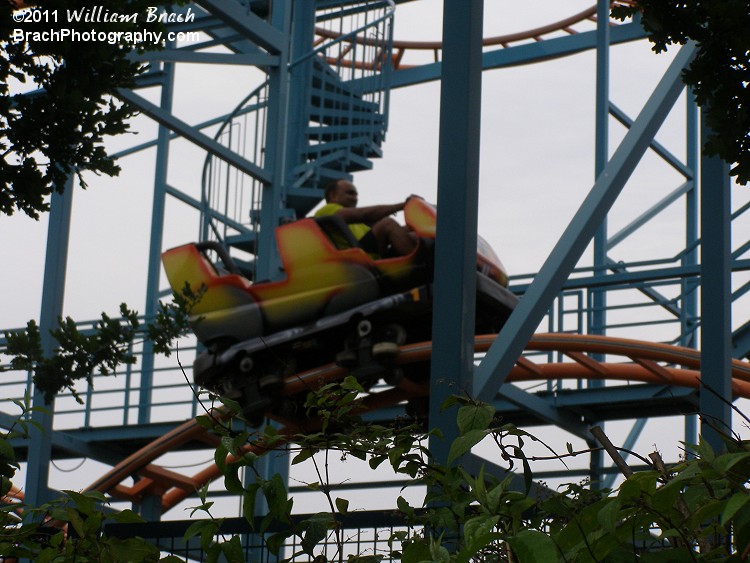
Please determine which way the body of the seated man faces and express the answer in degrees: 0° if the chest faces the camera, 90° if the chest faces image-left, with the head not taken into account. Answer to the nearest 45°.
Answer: approximately 270°

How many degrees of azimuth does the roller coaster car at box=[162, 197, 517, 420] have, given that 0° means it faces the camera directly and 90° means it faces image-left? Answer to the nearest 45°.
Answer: approximately 270°
